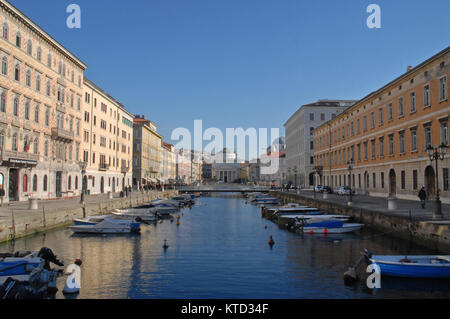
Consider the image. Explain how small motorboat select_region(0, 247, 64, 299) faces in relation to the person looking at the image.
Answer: facing to the left of the viewer

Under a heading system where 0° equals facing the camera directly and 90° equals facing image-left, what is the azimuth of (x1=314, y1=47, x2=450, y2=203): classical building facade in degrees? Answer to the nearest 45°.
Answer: approximately 45°

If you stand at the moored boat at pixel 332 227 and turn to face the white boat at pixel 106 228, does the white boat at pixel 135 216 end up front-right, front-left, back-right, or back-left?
front-right

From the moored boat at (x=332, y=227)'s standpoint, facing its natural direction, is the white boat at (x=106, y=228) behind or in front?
behind

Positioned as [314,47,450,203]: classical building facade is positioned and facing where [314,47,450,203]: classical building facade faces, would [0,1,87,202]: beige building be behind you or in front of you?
in front

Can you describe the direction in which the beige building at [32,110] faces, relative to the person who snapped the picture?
facing the viewer and to the right of the viewer

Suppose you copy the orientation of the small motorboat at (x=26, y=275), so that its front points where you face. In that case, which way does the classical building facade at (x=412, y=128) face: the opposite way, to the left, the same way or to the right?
the same way

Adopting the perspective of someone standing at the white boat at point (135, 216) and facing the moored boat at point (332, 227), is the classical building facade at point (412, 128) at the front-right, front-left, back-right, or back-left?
front-left

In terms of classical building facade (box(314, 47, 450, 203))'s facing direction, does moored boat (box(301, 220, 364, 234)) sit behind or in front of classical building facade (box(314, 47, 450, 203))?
in front

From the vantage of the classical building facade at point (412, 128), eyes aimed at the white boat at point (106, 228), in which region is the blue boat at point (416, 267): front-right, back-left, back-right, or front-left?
front-left

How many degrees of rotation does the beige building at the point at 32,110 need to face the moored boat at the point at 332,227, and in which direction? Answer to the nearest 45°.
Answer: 0° — it already faces it

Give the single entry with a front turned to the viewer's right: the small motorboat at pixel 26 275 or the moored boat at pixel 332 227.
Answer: the moored boat

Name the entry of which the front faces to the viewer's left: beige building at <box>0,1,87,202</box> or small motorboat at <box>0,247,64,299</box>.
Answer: the small motorboat
